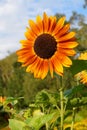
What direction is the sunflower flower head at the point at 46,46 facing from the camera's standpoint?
toward the camera
